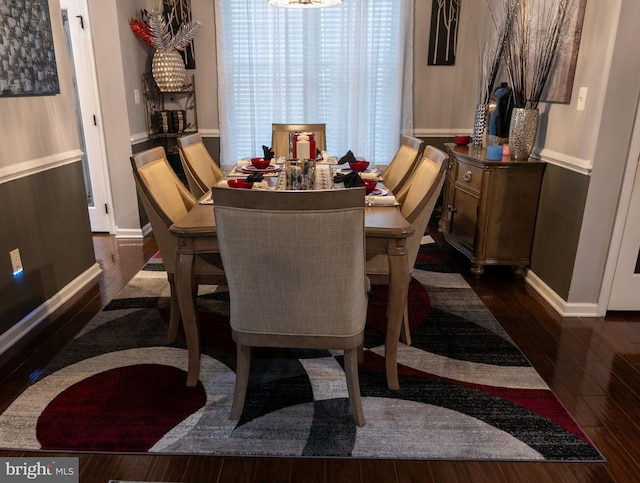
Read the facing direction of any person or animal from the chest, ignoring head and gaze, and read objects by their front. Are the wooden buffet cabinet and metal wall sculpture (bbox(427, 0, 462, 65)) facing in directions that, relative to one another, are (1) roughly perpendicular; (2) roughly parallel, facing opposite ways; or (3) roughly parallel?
roughly perpendicular

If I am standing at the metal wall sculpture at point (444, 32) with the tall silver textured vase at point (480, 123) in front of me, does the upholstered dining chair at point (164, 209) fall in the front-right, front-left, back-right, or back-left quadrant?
front-right

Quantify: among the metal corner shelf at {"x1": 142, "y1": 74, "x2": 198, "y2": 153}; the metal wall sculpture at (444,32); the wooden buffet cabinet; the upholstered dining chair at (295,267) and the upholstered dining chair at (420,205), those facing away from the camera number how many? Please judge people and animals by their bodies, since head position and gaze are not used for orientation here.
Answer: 1

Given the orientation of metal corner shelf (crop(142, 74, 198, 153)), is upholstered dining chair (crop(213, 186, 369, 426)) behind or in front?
in front

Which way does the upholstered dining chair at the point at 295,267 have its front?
away from the camera

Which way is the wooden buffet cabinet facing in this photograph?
to the viewer's left

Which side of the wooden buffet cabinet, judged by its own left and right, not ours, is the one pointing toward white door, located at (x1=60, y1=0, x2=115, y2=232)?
front

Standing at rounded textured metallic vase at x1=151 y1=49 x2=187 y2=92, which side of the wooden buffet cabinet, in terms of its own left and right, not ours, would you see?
front

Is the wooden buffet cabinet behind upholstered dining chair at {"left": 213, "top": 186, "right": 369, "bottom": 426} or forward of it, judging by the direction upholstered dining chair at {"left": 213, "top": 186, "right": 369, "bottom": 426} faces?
forward

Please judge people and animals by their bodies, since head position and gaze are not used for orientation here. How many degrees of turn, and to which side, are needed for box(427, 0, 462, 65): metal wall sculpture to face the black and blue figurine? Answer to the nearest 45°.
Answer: approximately 45° to its left

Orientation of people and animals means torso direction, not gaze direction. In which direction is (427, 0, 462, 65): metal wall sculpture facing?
toward the camera

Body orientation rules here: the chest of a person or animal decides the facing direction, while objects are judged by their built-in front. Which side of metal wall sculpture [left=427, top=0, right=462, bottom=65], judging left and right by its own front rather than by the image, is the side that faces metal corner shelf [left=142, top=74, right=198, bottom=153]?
right

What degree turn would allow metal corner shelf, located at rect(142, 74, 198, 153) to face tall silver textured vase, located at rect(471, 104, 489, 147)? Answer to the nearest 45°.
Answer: approximately 45° to its left

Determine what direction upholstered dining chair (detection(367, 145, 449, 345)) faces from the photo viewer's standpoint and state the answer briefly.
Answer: facing to the left of the viewer

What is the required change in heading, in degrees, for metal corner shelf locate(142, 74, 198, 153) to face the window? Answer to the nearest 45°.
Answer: approximately 90° to its left
